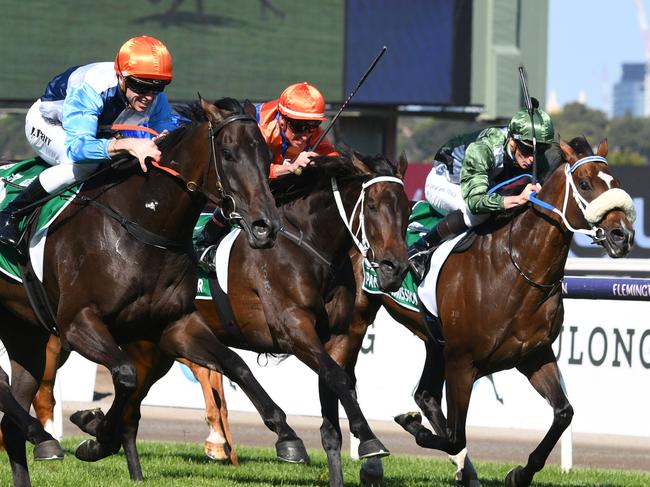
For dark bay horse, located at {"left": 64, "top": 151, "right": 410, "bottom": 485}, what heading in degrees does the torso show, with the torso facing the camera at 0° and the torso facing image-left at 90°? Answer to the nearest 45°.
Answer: approximately 315°

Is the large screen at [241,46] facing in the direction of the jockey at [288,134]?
yes

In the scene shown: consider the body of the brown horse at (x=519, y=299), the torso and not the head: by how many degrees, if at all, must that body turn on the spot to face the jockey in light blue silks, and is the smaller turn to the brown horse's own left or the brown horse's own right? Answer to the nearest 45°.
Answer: approximately 135° to the brown horse's own right

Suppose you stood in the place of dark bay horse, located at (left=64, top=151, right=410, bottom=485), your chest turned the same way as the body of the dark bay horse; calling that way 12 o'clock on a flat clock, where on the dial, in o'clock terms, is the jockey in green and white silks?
The jockey in green and white silks is roughly at 10 o'clock from the dark bay horse.

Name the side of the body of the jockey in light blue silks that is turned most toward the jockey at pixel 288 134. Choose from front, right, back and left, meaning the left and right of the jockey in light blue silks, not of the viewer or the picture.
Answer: left

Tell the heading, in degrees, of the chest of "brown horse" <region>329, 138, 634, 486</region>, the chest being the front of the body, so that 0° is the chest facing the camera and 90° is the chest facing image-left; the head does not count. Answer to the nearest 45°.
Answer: approximately 315°

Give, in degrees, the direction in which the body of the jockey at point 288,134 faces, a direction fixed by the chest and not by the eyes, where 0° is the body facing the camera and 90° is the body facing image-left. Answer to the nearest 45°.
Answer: approximately 315°

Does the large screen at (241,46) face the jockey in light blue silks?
yes
